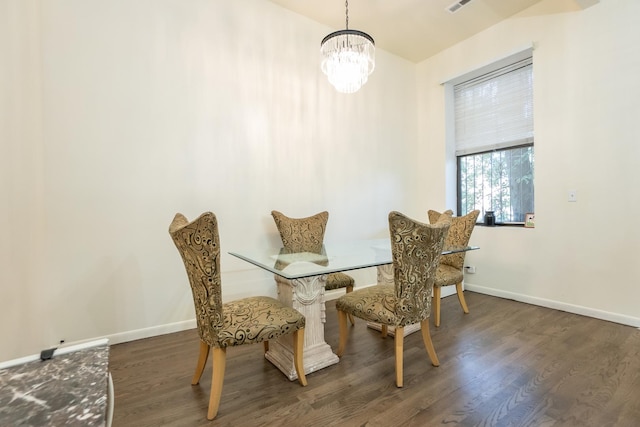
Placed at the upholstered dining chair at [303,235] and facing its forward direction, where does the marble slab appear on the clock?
The marble slab is roughly at 2 o'clock from the upholstered dining chair.

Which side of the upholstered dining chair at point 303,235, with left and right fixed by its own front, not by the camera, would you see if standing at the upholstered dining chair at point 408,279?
front

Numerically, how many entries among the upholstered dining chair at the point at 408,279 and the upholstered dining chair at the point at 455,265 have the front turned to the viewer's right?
0

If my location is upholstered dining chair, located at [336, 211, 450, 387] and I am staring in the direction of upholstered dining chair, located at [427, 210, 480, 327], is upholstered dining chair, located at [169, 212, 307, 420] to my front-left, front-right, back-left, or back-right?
back-left

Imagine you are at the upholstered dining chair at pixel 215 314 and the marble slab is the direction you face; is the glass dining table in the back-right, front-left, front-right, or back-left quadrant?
back-left

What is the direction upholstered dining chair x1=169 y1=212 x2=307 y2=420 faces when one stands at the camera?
facing away from the viewer and to the right of the viewer

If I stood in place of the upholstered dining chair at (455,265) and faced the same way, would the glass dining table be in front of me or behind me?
in front

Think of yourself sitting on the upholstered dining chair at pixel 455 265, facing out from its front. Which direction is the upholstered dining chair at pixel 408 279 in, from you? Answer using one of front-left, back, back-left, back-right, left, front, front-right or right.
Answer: front-left

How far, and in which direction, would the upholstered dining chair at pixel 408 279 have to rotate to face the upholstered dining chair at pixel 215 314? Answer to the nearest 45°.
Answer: approximately 90° to its left

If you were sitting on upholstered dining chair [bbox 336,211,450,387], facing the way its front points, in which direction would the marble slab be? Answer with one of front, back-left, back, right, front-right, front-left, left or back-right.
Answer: left

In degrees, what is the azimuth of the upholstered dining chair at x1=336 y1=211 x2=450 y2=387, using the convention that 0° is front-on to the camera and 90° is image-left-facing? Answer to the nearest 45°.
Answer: approximately 135°

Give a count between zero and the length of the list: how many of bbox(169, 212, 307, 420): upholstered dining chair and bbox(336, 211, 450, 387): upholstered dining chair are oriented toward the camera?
0

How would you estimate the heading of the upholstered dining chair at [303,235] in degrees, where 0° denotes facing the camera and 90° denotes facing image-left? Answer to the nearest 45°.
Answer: approximately 315°

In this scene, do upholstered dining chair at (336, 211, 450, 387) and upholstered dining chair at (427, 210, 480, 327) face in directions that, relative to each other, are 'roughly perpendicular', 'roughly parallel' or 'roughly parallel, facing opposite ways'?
roughly perpendicular

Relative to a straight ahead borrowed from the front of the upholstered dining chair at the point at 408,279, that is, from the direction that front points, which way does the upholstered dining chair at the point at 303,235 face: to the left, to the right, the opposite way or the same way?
the opposite way

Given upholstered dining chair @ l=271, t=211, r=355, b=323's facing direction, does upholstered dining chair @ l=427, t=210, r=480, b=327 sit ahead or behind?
ahead

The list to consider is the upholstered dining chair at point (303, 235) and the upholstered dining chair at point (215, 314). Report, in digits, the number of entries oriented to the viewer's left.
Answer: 0

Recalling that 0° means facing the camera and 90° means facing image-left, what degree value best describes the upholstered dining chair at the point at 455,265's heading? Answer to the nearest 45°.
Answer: approximately 45°
